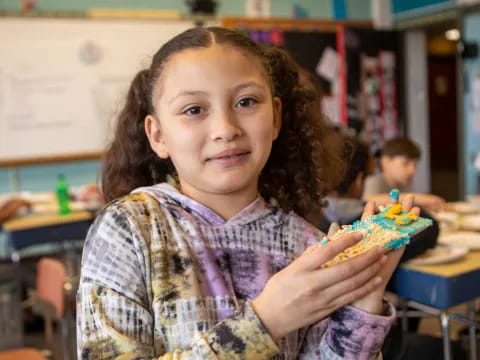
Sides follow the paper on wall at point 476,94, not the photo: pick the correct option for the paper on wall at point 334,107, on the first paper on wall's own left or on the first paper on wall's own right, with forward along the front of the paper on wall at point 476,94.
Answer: on the first paper on wall's own right

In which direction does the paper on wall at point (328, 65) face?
toward the camera

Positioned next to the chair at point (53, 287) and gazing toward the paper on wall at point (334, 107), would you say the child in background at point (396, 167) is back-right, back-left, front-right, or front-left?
front-right

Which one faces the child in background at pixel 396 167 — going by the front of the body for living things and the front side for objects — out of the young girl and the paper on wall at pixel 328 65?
the paper on wall

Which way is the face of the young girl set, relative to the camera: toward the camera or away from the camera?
toward the camera

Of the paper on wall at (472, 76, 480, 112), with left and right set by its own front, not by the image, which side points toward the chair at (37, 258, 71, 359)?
front

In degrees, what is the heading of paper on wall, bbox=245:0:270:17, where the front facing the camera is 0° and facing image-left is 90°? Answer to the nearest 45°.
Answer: approximately 0°

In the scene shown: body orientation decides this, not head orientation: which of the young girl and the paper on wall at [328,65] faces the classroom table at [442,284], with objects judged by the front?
the paper on wall

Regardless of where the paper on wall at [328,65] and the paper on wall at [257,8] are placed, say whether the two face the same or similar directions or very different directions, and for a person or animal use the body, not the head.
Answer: same or similar directions

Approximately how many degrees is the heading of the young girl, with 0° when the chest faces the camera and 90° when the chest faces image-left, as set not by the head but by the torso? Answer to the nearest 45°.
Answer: approximately 315°

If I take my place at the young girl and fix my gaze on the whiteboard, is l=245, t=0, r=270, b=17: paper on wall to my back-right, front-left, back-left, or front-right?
front-right
